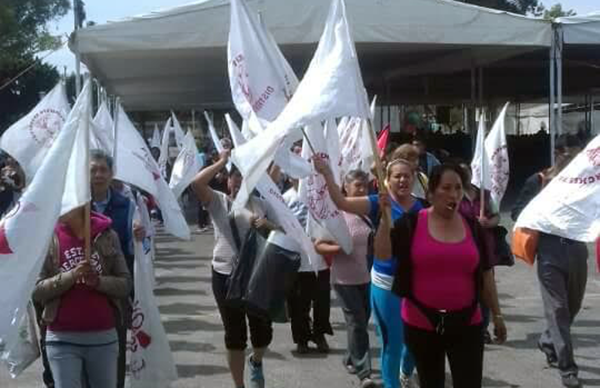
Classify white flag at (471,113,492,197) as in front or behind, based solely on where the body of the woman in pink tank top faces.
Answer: behind

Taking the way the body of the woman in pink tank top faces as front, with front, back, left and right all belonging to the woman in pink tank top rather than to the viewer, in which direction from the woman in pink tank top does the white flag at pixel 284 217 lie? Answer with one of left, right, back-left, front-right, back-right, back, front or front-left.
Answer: back-right

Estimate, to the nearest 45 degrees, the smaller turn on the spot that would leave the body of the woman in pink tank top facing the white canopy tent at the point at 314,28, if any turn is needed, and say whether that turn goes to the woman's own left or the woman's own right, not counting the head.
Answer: approximately 180°

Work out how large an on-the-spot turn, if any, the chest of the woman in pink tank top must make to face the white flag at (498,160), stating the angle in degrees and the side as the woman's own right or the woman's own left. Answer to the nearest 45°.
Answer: approximately 180°

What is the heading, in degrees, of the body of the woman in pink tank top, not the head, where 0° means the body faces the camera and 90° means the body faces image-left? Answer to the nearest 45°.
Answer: approximately 0°

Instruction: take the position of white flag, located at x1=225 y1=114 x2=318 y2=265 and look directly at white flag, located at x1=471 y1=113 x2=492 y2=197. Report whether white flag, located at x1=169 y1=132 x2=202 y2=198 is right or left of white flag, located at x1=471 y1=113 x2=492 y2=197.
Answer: left

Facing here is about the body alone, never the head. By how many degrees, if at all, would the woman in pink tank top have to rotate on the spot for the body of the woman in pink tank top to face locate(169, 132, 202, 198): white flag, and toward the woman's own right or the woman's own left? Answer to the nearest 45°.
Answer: approximately 135° to the woman's own right

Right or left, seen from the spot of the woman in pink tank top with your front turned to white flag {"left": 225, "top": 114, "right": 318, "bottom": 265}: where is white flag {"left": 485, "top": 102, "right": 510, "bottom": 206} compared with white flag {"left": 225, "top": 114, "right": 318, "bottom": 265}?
right

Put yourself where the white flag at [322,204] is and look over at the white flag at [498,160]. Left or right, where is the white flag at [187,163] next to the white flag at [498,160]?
left

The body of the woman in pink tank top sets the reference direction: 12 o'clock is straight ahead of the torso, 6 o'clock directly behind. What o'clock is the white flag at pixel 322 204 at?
The white flag is roughly at 5 o'clock from the woman in pink tank top.
